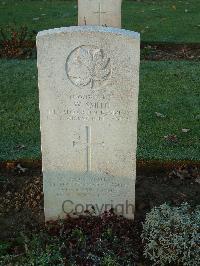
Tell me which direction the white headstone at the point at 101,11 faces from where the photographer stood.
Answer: facing the viewer

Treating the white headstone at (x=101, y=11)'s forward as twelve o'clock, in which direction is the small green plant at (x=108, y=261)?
The small green plant is roughly at 12 o'clock from the white headstone.

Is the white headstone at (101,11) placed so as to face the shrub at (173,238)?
yes

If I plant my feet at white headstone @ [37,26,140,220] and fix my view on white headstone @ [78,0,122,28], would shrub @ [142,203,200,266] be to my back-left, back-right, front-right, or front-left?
back-right

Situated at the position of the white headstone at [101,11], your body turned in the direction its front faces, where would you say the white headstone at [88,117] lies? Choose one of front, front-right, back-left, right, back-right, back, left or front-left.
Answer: front

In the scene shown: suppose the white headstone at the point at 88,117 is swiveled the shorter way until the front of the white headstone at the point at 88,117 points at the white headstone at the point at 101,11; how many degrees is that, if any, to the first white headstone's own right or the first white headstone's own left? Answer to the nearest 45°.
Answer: approximately 180°

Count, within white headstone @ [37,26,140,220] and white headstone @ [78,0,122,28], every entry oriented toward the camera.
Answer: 2

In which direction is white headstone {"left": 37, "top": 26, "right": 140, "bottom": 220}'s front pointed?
toward the camera
